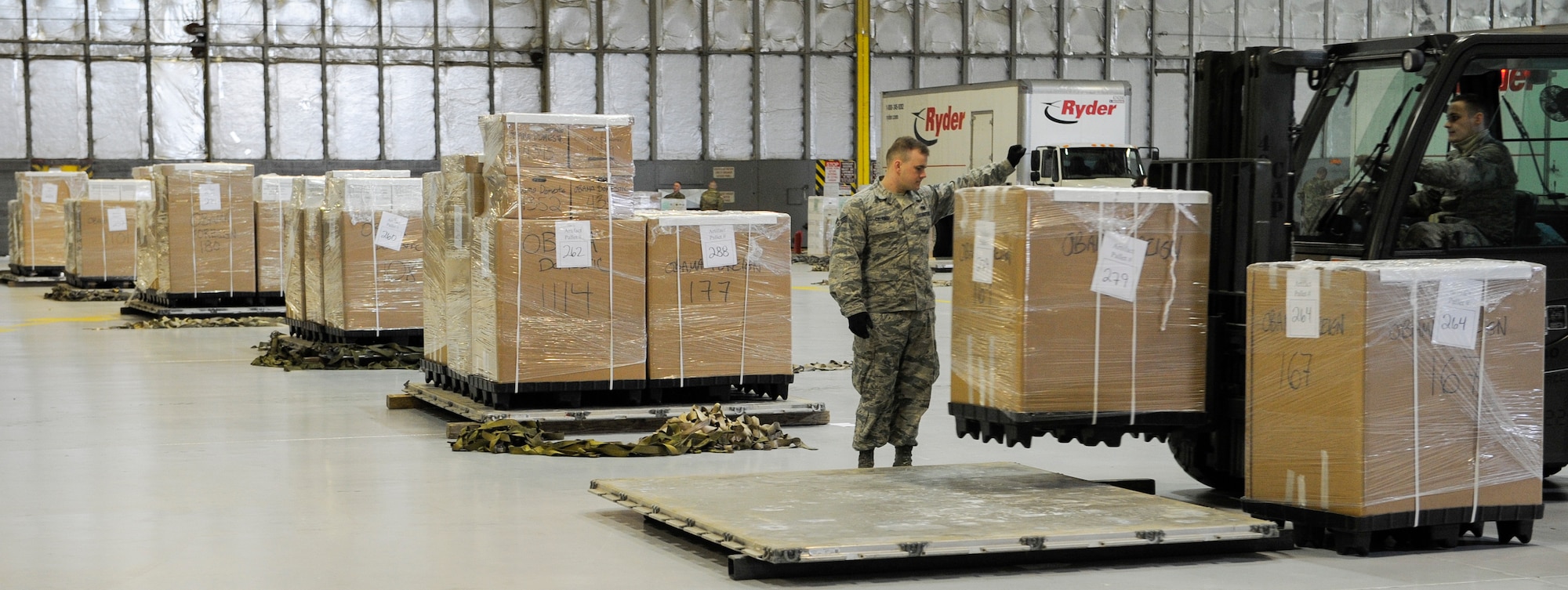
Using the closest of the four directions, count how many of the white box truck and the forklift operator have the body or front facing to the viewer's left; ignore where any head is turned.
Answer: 1

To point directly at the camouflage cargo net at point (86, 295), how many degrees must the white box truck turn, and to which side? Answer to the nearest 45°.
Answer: approximately 90° to its right

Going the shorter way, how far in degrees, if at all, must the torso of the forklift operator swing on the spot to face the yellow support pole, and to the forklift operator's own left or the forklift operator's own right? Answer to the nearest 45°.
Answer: approximately 45° to the forklift operator's own right

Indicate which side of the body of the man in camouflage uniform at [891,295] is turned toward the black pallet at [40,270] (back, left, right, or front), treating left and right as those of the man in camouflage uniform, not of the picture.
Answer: back

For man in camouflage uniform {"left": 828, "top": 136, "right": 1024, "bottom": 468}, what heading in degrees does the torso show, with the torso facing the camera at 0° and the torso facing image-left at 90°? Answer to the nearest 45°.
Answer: approximately 315°

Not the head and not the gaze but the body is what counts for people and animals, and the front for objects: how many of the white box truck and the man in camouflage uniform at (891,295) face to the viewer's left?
0

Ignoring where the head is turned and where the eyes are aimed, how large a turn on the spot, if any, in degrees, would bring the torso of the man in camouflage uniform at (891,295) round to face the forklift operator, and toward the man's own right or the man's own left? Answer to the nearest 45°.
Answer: approximately 45° to the man's own left

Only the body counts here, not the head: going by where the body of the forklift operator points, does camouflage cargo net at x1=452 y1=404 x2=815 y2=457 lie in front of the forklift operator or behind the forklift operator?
in front

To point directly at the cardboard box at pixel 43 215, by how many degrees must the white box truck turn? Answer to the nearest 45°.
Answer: approximately 135° to its right

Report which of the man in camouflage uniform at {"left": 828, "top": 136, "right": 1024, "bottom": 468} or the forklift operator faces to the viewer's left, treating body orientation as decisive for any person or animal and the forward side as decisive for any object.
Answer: the forklift operator

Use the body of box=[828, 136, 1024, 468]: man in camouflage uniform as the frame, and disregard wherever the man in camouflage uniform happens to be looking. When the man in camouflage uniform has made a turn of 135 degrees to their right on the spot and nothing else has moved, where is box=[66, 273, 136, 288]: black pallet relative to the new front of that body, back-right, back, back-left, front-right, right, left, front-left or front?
front-right

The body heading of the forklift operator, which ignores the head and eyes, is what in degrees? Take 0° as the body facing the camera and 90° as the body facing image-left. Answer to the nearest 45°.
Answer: approximately 90°

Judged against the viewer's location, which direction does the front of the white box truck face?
facing the viewer and to the right of the viewer
